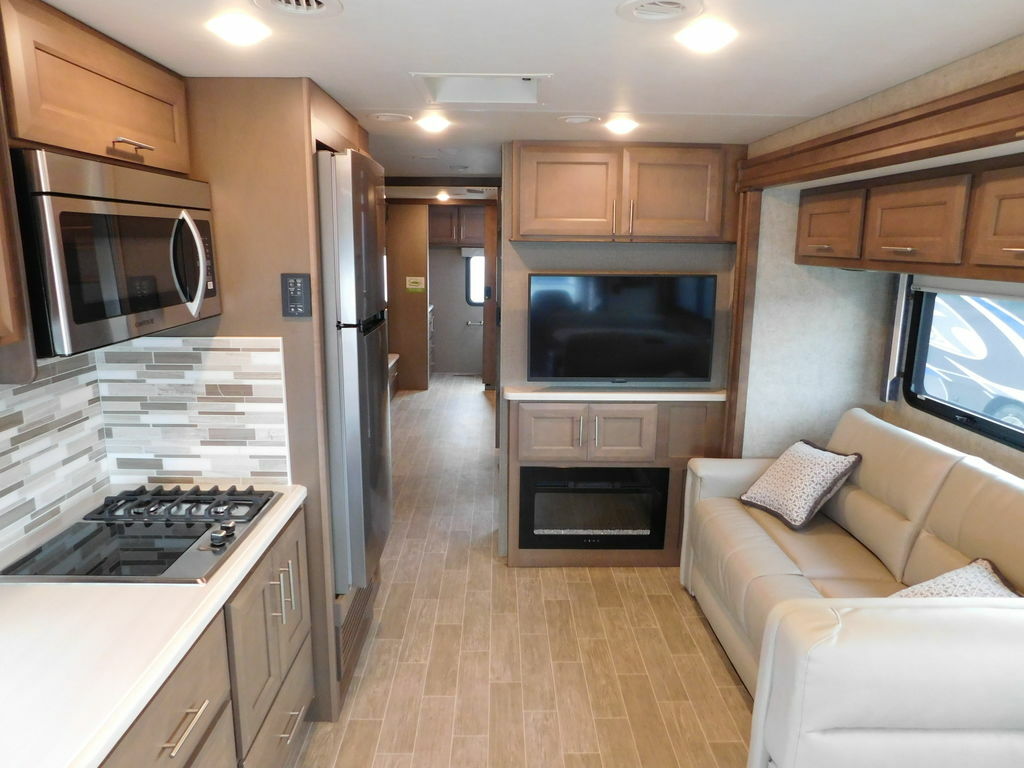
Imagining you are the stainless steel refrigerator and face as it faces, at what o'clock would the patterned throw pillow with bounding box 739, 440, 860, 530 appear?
The patterned throw pillow is roughly at 12 o'clock from the stainless steel refrigerator.

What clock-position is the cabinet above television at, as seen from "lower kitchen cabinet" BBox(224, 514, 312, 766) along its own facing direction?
The cabinet above television is roughly at 11 o'clock from the lower kitchen cabinet.

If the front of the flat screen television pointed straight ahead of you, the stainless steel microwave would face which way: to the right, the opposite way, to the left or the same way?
to the left

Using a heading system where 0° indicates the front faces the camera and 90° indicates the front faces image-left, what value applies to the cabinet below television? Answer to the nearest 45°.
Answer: approximately 0°

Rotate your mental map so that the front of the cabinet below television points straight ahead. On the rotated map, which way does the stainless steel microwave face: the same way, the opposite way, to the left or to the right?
to the left

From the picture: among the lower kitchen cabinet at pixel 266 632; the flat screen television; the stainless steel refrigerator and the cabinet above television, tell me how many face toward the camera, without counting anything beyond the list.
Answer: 2

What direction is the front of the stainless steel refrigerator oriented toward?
to the viewer's right

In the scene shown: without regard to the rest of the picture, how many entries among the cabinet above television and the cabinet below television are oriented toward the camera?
2

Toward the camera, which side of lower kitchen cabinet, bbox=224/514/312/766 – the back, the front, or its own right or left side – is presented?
right

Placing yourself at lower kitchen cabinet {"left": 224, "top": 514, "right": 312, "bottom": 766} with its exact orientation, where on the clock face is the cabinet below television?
The cabinet below television is roughly at 11 o'clock from the lower kitchen cabinet.

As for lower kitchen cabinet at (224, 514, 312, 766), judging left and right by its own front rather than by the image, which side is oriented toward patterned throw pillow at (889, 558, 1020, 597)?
front
